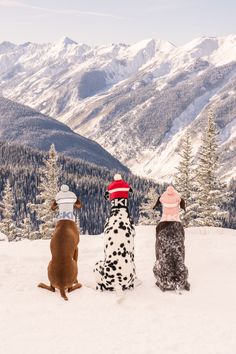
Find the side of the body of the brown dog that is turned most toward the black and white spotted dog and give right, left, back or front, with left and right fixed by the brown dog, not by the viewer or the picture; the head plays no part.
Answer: right

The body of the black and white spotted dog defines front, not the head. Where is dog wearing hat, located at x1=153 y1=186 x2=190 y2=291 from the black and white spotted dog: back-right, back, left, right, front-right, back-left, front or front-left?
right

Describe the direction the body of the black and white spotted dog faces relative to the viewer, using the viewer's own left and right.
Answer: facing away from the viewer

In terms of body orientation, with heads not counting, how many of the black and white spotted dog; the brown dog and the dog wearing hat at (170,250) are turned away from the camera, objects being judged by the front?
3

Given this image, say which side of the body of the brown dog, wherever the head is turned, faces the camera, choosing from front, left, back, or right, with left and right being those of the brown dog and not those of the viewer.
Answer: back

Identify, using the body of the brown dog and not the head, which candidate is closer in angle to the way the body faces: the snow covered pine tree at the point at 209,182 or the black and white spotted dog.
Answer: the snow covered pine tree

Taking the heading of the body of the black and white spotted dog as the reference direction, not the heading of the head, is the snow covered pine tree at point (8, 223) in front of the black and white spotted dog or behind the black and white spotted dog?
in front

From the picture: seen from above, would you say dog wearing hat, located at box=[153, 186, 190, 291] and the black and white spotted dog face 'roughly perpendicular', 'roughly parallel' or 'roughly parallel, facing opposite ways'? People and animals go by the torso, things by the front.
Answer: roughly parallel

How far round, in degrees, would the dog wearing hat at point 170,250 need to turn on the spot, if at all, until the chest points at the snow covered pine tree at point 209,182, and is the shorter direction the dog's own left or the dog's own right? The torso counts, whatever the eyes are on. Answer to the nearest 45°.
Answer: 0° — it already faces it

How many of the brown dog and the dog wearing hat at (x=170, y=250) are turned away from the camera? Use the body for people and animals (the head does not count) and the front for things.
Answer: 2

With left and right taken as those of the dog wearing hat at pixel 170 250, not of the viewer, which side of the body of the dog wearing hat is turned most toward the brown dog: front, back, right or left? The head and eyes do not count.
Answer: left

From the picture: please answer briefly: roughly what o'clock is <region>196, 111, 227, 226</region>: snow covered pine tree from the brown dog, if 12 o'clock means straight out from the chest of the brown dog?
The snow covered pine tree is roughly at 1 o'clock from the brown dog.

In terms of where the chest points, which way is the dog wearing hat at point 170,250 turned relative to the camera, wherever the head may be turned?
away from the camera

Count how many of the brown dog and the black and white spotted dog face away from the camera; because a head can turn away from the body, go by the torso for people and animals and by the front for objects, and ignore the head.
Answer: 2
